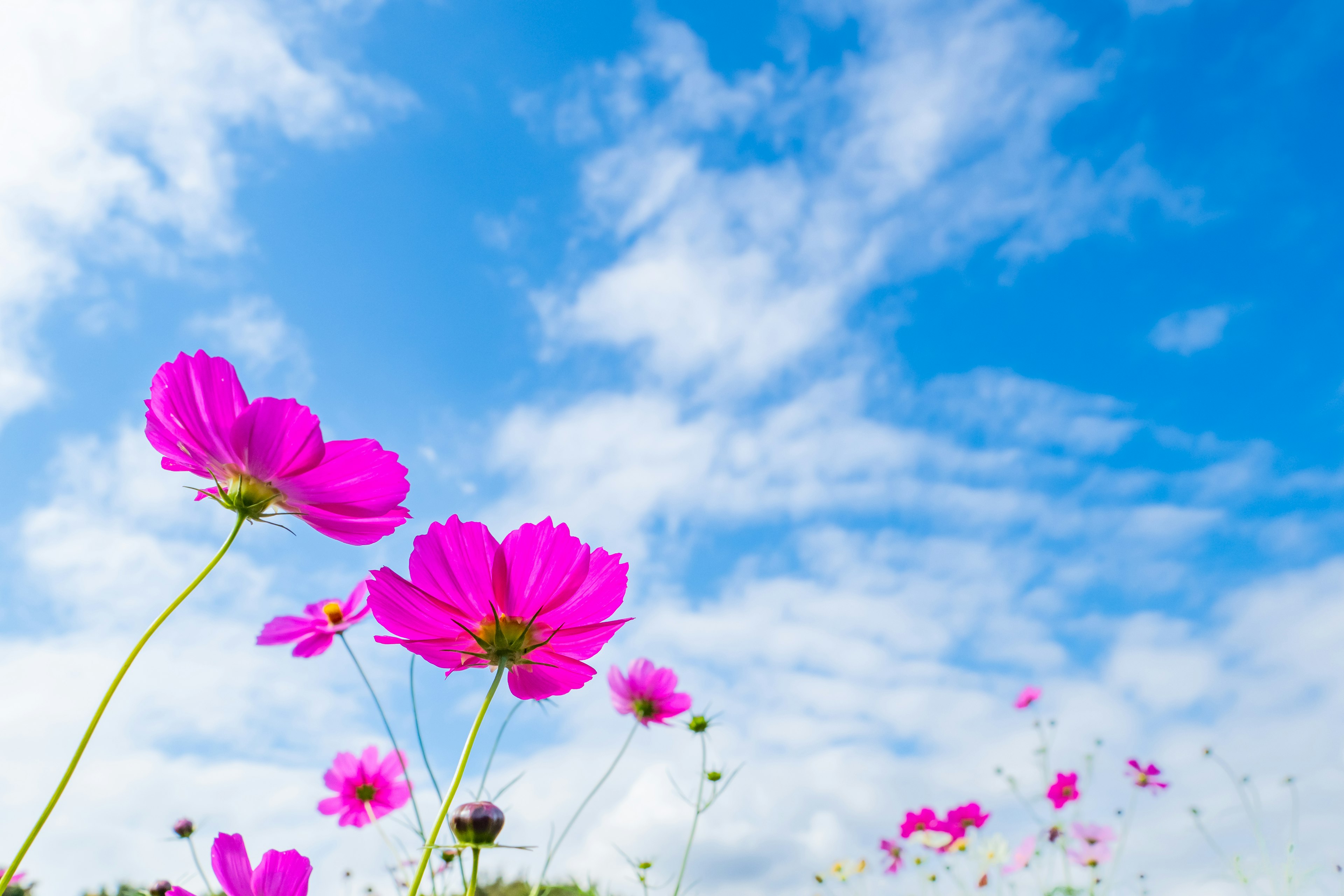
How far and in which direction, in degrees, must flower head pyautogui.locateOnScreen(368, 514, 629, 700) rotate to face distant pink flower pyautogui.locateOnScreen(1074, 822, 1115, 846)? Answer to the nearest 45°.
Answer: approximately 45° to its right

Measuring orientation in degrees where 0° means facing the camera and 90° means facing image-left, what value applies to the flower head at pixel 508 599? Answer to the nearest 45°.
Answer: approximately 180°

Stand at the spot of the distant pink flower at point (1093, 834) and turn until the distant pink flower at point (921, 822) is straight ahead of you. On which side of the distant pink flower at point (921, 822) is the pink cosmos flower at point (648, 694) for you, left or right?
left

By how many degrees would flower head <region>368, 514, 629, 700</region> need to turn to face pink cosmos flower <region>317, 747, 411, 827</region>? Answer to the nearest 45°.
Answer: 0° — it already faces it

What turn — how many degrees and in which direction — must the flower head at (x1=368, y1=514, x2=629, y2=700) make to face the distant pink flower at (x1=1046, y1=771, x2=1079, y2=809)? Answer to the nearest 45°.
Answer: approximately 45° to its right

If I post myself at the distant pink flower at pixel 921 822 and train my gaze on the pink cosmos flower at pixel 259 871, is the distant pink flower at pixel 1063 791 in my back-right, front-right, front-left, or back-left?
back-left
